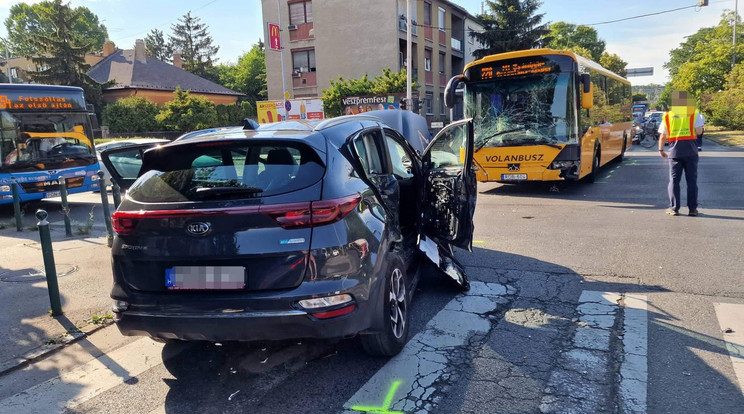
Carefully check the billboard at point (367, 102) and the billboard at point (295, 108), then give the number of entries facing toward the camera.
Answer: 2

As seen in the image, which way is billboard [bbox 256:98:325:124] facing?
toward the camera

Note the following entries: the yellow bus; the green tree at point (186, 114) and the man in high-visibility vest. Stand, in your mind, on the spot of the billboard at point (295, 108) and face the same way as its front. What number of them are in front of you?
2

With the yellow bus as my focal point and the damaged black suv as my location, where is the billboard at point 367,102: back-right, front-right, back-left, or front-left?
front-left

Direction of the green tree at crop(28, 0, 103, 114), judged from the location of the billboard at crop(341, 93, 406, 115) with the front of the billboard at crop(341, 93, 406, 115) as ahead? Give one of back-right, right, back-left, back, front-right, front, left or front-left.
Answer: back-right

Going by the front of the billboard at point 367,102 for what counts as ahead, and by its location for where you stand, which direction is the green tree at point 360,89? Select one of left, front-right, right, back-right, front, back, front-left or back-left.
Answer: back

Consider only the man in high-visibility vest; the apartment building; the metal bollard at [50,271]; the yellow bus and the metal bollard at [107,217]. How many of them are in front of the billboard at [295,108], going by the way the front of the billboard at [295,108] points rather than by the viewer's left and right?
4

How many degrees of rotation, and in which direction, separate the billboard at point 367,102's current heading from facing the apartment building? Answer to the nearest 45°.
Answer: approximately 180°

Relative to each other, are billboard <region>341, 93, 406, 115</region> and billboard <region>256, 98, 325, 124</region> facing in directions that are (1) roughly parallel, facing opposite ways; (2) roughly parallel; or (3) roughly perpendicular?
roughly parallel

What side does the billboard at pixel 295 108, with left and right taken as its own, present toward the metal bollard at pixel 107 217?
front

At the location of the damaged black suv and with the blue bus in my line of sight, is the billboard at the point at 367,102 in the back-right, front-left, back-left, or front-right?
front-right

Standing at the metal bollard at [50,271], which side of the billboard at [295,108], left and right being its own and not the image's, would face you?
front

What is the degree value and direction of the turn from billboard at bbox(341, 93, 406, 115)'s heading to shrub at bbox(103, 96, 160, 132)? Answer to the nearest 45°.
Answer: approximately 135° to its right

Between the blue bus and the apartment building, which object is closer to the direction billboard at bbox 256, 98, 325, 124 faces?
the blue bus

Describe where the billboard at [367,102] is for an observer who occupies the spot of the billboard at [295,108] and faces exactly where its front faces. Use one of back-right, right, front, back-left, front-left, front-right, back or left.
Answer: front-left

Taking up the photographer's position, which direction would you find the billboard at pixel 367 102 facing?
facing the viewer

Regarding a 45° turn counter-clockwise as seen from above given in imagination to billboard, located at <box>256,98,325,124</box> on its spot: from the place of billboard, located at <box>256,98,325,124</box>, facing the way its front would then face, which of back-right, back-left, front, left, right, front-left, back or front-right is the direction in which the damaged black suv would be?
front-right
